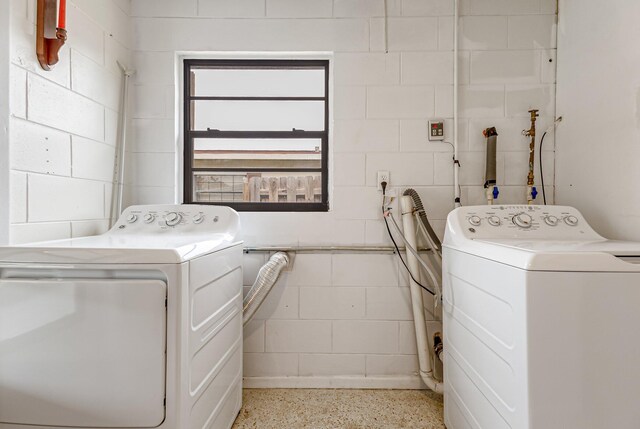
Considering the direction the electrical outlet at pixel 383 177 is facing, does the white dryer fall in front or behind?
in front

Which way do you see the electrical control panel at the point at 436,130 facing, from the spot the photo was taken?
facing the viewer

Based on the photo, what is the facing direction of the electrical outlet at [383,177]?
toward the camera

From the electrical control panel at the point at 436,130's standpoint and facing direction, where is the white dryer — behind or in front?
in front

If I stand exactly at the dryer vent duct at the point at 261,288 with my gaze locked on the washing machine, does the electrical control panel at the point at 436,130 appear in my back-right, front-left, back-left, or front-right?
front-left

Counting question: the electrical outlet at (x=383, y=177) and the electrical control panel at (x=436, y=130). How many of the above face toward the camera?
2

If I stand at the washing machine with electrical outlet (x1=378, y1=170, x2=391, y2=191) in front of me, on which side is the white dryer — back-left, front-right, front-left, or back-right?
front-left
